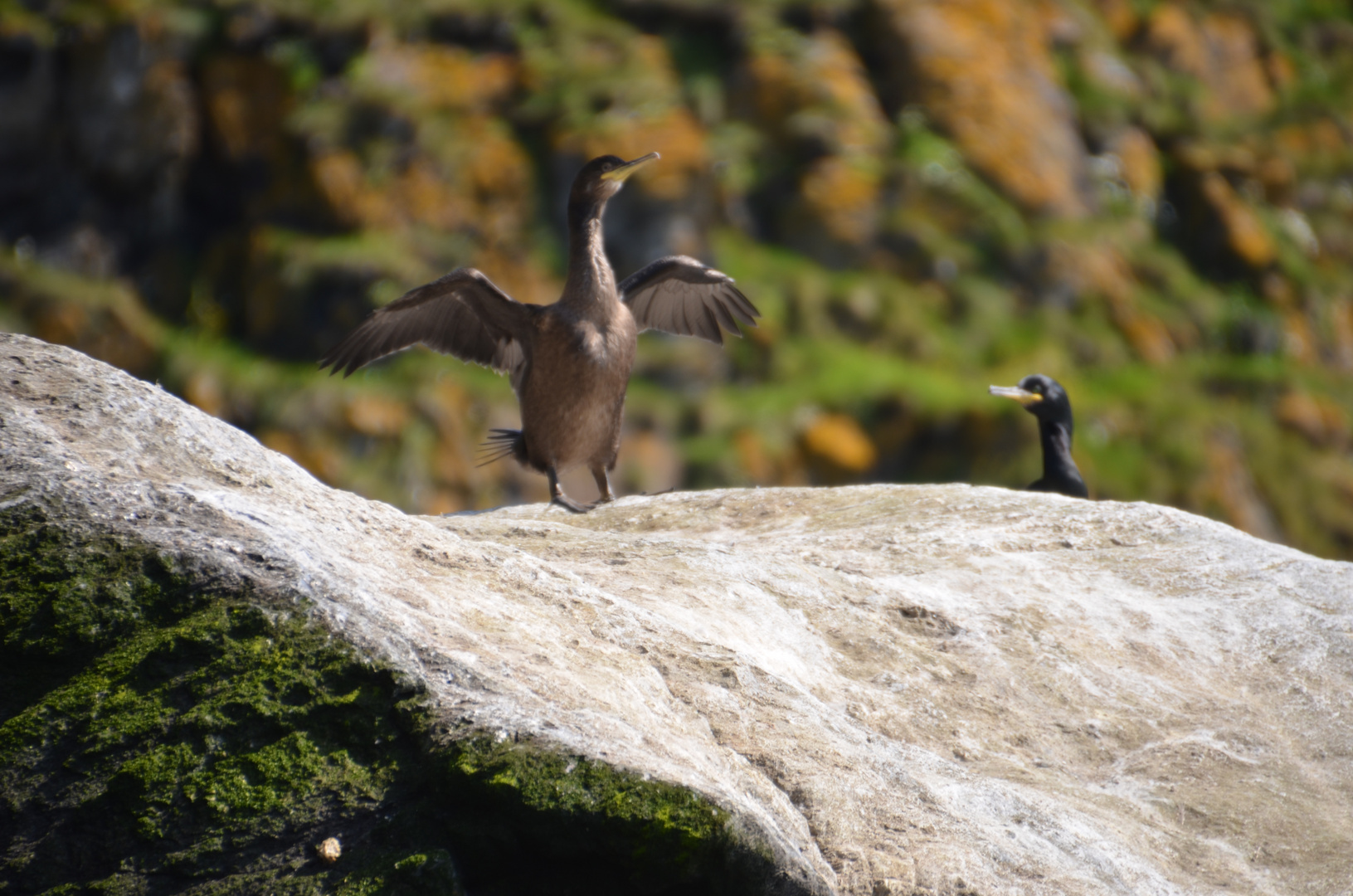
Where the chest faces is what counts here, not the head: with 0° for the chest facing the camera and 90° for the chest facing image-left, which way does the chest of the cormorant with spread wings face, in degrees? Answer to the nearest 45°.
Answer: approximately 315°

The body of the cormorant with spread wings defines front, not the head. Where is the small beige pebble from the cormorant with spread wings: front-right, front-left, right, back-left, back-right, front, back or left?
front-right

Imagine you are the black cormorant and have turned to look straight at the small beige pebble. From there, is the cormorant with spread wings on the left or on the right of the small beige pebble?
right

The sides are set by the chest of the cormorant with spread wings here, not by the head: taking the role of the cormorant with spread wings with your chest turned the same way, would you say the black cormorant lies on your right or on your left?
on your left
